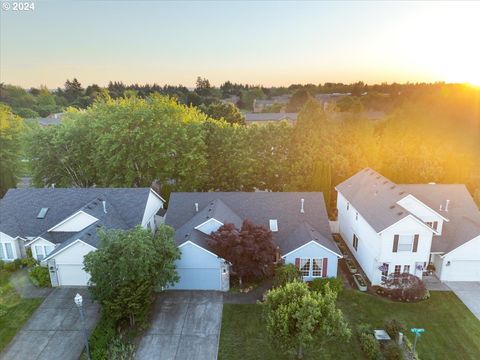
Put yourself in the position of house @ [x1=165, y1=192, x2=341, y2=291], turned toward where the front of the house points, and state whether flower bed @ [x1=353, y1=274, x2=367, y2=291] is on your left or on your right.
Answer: on your left

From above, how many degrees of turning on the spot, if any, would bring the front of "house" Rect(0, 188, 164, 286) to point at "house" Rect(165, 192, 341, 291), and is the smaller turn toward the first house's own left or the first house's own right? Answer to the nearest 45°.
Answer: approximately 45° to the first house's own left

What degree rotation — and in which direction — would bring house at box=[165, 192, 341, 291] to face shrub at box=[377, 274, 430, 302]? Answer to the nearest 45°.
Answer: approximately 90° to its left

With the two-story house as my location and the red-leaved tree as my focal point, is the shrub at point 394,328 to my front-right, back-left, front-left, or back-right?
front-left

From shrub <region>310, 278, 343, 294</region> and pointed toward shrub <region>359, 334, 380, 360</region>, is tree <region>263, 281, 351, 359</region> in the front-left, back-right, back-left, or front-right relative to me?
front-right

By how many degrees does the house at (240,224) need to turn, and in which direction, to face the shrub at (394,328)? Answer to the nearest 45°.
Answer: approximately 45° to its left

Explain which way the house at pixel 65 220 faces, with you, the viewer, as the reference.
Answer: facing the viewer

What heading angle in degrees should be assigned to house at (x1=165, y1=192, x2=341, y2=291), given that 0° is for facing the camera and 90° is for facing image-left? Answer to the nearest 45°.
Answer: approximately 0°

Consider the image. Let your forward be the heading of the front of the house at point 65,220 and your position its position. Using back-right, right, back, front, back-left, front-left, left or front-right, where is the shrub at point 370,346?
front-left

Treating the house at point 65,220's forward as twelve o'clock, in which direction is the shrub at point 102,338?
The shrub is roughly at 12 o'clock from the house.

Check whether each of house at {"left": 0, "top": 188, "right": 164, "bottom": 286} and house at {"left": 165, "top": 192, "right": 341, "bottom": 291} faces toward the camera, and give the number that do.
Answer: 2

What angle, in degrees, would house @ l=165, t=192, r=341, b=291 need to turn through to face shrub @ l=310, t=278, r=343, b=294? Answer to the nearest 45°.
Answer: approximately 45° to its left

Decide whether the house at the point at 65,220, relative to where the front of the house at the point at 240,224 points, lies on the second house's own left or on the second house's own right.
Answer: on the second house's own right

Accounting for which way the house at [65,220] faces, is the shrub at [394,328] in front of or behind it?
in front
